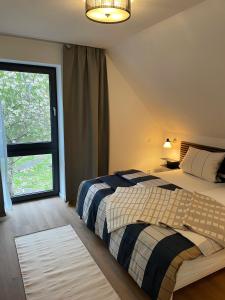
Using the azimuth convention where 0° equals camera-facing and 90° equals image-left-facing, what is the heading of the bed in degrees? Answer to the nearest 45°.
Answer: approximately 45°

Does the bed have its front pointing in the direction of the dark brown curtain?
no

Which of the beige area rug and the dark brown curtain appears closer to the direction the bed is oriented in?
the beige area rug

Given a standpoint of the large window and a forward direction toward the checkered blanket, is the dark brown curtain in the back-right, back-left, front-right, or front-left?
front-left

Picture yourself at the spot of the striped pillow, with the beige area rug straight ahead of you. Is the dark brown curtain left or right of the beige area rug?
right

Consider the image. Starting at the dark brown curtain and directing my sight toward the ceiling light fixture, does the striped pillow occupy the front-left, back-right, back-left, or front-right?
front-left
